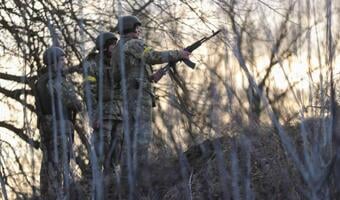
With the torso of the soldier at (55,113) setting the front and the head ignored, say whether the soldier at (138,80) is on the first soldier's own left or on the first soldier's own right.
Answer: on the first soldier's own right

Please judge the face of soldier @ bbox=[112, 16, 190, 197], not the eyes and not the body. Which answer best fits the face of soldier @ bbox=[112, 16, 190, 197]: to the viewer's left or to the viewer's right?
to the viewer's right

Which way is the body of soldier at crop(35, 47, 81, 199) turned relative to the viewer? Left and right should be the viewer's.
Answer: facing away from the viewer and to the right of the viewer

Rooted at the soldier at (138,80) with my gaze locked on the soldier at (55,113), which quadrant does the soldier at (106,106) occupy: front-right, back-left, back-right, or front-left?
front-right

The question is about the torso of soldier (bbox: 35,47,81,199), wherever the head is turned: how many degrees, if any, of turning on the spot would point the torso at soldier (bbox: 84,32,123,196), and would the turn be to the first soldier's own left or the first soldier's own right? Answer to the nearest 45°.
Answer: approximately 45° to the first soldier's own right
